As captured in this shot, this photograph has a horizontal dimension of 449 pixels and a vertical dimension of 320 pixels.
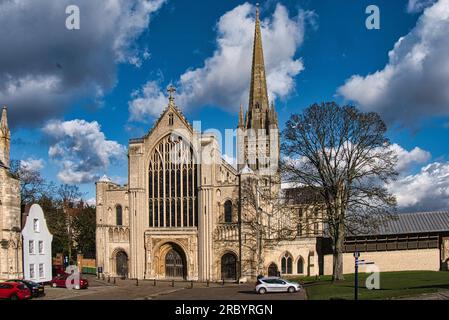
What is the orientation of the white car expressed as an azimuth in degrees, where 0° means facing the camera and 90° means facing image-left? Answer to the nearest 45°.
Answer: approximately 270°

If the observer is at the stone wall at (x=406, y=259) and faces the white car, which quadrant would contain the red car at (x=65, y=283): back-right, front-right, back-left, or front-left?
front-right

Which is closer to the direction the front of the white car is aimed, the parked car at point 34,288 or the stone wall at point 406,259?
the stone wall

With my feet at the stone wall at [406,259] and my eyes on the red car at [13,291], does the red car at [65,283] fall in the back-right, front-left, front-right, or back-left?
front-right

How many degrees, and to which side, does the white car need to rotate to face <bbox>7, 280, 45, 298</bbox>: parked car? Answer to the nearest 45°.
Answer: approximately 180°

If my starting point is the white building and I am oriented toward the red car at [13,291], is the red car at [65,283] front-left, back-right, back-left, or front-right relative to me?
front-left
